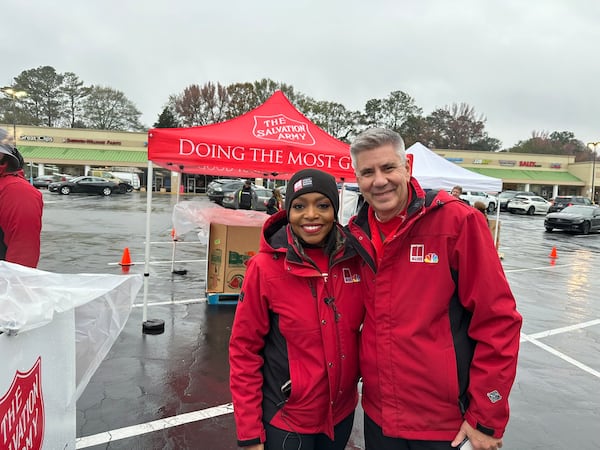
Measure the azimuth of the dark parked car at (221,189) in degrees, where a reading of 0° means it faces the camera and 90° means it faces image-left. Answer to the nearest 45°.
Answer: approximately 45°

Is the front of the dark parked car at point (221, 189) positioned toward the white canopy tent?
no

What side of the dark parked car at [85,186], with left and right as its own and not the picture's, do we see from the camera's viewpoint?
left

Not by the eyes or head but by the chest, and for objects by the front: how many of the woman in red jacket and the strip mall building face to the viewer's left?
0

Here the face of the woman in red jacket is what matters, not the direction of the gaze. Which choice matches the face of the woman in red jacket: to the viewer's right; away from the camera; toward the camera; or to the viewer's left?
toward the camera

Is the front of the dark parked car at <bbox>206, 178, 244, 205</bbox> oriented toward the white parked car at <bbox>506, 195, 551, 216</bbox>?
no

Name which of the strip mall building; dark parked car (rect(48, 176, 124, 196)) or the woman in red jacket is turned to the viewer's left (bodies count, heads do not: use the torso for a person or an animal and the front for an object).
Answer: the dark parked car

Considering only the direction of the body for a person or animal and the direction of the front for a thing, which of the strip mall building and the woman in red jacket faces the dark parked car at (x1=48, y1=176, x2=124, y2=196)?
the strip mall building

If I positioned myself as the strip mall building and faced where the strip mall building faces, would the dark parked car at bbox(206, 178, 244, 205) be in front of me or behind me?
in front

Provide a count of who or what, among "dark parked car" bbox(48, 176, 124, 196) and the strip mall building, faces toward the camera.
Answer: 1

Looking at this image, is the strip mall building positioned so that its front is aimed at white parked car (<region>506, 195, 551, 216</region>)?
no

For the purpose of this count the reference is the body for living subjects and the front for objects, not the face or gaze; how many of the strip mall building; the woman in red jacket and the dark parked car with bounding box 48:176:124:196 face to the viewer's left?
1

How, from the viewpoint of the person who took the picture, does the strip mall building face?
facing the viewer

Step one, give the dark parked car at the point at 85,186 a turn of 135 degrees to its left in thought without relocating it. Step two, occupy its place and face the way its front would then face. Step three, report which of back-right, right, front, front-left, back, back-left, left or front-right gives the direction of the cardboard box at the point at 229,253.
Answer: front-right

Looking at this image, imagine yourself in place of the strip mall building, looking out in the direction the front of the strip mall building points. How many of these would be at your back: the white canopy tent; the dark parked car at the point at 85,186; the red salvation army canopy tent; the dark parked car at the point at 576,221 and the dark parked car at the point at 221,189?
0

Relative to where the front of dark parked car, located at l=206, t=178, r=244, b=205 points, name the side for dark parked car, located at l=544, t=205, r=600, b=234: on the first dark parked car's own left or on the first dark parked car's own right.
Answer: on the first dark parked car's own left

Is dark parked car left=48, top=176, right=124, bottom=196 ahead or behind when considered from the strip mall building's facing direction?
ahead

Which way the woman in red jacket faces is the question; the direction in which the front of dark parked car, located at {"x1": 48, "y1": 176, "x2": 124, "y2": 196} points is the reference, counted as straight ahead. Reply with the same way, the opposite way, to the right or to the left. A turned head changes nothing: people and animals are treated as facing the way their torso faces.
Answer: to the left

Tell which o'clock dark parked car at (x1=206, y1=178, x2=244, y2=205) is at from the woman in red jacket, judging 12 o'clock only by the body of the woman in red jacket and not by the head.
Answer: The dark parked car is roughly at 7 o'clock from the woman in red jacket.

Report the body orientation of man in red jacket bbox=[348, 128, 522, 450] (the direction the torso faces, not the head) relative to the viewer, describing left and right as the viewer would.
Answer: facing the viewer and to the left of the viewer
